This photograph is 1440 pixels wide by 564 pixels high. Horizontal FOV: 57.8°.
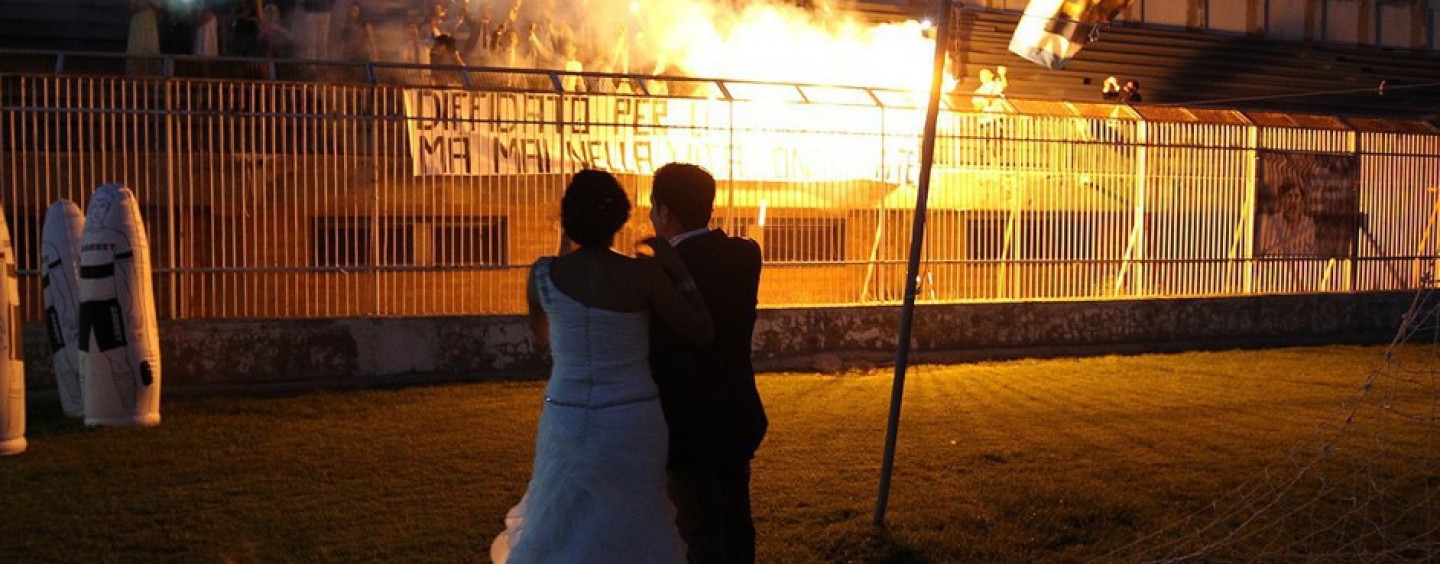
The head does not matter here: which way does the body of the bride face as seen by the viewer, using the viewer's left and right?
facing away from the viewer

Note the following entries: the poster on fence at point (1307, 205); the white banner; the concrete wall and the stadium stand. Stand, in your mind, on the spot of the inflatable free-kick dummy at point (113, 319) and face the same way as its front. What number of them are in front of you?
0

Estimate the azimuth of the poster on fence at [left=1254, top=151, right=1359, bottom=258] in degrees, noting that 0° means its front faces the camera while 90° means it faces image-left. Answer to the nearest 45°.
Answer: approximately 0°

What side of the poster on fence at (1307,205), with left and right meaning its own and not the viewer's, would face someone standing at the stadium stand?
back

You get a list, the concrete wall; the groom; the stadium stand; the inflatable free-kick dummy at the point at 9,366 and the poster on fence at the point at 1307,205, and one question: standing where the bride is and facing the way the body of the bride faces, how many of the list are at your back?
0

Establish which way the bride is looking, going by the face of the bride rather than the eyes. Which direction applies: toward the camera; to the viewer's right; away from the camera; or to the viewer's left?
away from the camera

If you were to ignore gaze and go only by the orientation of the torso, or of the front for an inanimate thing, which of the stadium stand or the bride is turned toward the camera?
the stadium stand

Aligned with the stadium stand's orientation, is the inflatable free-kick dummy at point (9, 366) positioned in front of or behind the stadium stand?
in front

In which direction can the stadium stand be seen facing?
toward the camera

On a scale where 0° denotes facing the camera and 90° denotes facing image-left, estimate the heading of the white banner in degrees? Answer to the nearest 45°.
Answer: approximately 0°

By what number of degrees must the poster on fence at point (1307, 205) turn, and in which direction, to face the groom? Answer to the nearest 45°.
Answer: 0° — it already faces them

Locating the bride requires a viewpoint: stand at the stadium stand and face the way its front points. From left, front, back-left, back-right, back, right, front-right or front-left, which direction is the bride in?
front

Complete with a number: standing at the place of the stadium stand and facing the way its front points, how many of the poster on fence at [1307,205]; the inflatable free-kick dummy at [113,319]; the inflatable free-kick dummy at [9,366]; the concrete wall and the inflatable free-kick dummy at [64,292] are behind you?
0

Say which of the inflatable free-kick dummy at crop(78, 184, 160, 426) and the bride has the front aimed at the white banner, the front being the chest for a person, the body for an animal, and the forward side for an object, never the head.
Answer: the bride

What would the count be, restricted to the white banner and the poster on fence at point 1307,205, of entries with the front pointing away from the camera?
0

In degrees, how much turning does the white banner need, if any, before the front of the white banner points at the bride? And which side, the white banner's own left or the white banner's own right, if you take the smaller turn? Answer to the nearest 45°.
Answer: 0° — it already faces them

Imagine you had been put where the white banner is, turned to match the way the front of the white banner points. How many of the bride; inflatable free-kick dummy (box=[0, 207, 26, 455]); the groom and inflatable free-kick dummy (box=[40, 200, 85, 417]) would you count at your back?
0

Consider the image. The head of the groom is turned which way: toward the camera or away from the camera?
away from the camera
